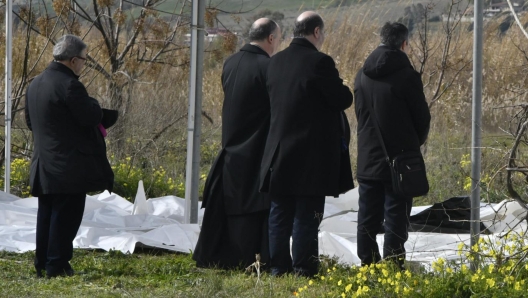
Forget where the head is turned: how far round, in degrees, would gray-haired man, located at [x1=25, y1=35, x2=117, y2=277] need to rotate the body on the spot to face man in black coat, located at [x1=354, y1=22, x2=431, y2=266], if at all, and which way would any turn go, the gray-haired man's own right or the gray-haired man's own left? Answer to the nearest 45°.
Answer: approximately 45° to the gray-haired man's own right

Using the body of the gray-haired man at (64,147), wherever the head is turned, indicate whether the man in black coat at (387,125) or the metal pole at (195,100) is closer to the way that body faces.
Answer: the metal pole

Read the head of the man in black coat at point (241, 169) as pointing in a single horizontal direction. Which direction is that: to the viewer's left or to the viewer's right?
to the viewer's right

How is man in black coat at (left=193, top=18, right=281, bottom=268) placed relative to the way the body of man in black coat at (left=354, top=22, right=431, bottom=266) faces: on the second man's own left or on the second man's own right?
on the second man's own left

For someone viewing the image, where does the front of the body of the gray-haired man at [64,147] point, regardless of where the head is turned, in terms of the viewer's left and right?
facing away from the viewer and to the right of the viewer

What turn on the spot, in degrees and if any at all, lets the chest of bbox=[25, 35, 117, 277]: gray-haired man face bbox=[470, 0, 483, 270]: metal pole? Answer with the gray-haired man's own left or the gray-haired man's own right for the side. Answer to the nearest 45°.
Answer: approximately 90° to the gray-haired man's own right

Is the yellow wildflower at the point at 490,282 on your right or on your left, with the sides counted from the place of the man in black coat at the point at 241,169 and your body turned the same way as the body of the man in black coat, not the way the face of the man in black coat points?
on your right

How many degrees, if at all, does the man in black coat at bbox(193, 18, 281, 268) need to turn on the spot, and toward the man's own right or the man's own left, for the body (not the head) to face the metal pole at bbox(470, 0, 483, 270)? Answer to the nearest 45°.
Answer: approximately 90° to the man's own right

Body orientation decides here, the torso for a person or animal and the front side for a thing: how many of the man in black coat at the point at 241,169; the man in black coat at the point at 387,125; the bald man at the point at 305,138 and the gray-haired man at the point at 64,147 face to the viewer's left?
0

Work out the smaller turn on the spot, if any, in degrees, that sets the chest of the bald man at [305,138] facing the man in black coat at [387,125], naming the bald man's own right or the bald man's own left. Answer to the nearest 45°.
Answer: approximately 45° to the bald man's own right

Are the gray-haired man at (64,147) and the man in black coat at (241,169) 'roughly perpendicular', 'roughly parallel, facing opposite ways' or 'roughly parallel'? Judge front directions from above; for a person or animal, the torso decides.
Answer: roughly parallel

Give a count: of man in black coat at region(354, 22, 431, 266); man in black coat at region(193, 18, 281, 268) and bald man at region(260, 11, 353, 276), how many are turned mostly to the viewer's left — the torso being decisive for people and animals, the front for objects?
0

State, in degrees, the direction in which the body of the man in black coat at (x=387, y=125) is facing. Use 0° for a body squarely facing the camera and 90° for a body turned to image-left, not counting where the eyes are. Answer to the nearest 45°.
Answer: approximately 225°

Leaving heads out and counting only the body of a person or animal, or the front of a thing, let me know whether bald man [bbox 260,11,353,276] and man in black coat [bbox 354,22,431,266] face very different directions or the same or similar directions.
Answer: same or similar directions

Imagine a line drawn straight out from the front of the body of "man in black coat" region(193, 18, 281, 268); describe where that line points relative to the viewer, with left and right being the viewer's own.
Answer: facing away from the viewer and to the right of the viewer
